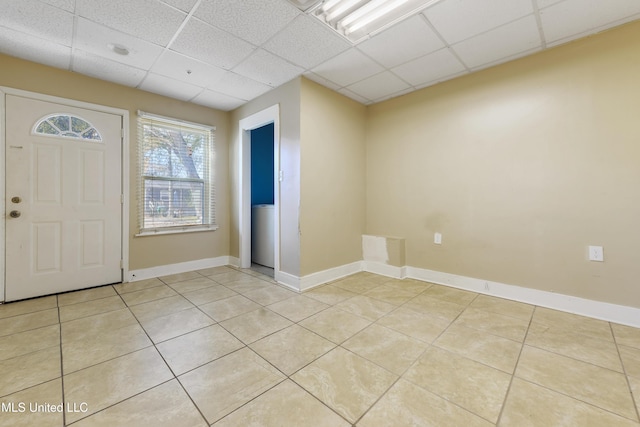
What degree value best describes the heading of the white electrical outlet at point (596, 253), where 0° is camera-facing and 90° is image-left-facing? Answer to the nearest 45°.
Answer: approximately 0°

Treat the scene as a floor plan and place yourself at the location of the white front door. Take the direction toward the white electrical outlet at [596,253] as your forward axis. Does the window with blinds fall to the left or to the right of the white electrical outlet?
left

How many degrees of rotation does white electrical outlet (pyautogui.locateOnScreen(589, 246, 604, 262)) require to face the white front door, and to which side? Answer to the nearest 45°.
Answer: approximately 45° to its right

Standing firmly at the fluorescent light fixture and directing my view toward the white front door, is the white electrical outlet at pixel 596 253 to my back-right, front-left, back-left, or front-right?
back-right

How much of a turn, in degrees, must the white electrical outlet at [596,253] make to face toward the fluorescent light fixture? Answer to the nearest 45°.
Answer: approximately 45° to its right

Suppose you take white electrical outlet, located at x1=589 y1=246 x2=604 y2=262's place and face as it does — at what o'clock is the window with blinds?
The window with blinds is roughly at 2 o'clock from the white electrical outlet.
